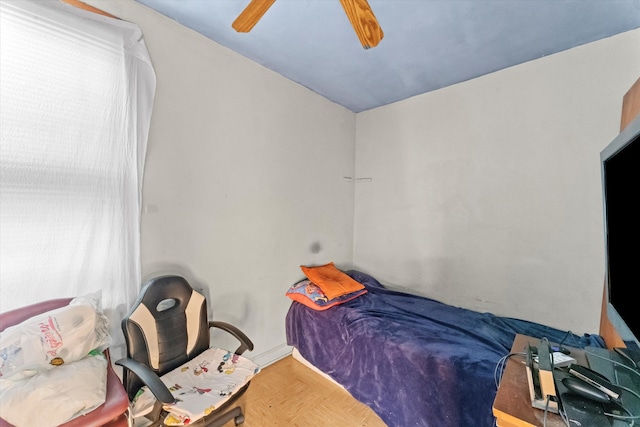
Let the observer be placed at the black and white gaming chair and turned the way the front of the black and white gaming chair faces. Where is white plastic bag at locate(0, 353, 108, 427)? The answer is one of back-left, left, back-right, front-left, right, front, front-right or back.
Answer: right

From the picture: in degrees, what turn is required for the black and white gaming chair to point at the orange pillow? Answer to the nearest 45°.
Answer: approximately 45° to its left

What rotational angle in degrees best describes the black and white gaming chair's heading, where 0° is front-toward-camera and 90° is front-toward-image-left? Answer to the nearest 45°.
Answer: approximately 315°

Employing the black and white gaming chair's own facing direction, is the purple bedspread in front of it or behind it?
in front

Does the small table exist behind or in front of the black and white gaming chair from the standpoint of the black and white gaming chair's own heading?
in front
